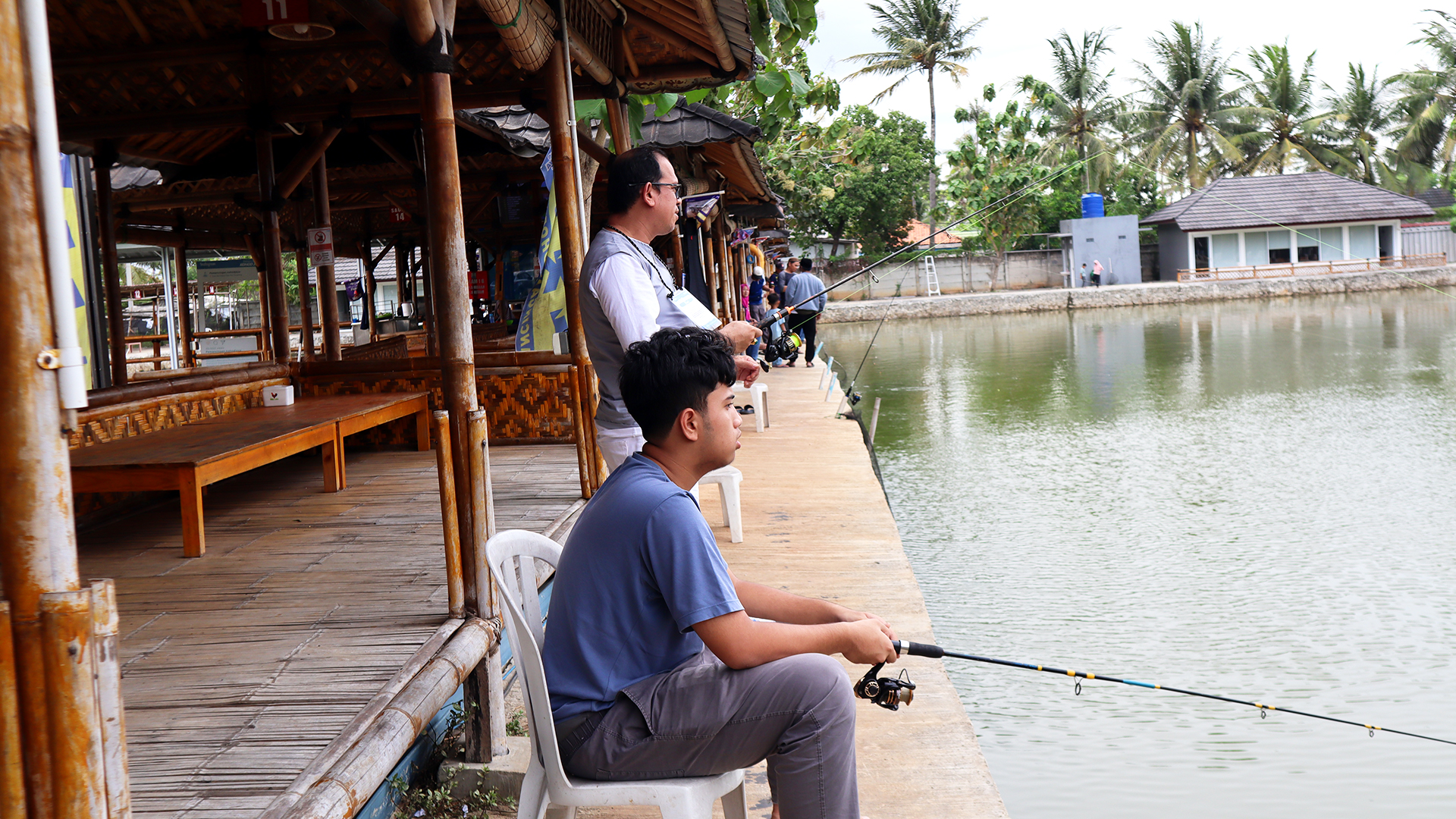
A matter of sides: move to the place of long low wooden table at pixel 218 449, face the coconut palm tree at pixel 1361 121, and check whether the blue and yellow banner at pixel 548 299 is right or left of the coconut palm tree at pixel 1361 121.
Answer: left

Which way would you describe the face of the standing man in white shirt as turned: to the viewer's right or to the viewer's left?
to the viewer's right

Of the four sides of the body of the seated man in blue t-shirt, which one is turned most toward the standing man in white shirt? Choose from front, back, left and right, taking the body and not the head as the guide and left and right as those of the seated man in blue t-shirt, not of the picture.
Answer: left

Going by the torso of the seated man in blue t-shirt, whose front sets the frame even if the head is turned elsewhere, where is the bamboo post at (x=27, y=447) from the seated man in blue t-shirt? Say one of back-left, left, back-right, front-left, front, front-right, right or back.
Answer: back-right

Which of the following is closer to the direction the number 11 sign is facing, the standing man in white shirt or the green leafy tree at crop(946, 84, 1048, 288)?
the standing man in white shirt

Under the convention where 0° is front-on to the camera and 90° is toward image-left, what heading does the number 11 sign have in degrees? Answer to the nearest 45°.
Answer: approximately 0°

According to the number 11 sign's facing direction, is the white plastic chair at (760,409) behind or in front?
behind

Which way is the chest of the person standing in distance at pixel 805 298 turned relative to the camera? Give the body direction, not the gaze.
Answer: away from the camera

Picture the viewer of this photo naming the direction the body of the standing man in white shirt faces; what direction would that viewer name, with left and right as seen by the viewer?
facing to the right of the viewer
